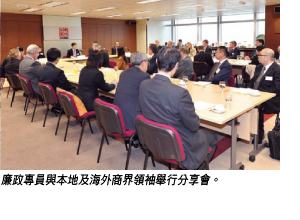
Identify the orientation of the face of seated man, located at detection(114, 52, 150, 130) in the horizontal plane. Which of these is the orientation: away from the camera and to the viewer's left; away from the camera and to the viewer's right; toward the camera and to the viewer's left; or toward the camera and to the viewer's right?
away from the camera and to the viewer's right

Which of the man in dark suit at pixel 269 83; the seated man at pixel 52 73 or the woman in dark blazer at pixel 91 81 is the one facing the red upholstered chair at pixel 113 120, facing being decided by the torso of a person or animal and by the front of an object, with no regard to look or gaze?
the man in dark suit

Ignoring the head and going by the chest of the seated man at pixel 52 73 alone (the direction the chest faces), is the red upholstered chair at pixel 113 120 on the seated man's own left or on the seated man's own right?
on the seated man's own right

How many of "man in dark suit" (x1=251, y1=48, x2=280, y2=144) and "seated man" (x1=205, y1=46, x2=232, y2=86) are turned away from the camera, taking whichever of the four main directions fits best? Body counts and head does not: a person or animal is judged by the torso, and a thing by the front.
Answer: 0

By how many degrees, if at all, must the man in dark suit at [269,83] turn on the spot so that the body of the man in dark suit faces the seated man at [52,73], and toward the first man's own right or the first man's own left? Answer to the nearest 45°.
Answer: approximately 45° to the first man's own right

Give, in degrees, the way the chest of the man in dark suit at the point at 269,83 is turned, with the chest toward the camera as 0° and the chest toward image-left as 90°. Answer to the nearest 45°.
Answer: approximately 45°

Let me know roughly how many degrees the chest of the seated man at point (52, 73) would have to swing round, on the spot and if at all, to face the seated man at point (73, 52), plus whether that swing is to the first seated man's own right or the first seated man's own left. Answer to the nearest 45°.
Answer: approximately 45° to the first seated man's own left

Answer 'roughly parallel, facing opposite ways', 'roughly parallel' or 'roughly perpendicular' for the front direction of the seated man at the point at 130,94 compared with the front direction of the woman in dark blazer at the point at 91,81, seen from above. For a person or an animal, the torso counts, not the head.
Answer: roughly parallel

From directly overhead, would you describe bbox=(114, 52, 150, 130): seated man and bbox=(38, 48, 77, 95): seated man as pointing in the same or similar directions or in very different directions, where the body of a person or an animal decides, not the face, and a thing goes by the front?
same or similar directions

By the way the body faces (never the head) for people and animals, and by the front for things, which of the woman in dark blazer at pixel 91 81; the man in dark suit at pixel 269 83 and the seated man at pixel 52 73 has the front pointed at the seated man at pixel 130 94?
the man in dark suit

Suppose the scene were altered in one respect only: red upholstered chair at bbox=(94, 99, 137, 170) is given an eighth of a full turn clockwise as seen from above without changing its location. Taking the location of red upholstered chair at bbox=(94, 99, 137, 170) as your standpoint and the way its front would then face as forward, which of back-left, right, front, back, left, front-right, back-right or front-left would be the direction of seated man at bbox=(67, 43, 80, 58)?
left

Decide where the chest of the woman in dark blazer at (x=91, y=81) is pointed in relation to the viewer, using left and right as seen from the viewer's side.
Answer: facing away from the viewer and to the right of the viewer

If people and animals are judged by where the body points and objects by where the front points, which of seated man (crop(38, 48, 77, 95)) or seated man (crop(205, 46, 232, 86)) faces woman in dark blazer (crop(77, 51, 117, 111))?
seated man (crop(205, 46, 232, 86))

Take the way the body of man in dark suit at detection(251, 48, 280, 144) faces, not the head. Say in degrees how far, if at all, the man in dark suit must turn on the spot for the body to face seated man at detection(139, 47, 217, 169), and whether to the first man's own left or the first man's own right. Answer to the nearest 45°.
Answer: approximately 45° to the first man's own left
